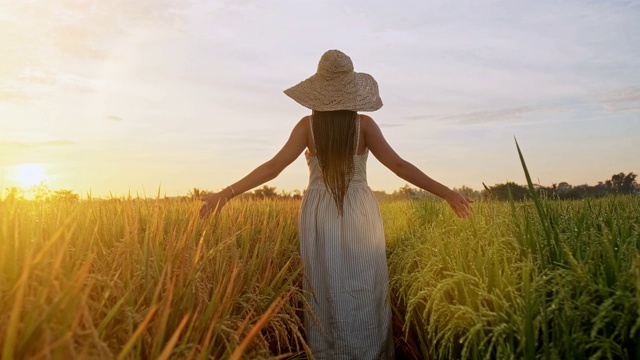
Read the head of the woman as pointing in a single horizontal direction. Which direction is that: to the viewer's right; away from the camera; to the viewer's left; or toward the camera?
away from the camera

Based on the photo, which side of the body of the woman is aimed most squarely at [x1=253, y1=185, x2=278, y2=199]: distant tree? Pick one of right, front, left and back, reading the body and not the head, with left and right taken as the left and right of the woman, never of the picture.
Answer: front

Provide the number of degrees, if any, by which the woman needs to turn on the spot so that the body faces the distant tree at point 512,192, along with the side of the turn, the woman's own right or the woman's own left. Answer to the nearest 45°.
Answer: approximately 45° to the woman's own right

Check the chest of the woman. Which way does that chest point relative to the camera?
away from the camera

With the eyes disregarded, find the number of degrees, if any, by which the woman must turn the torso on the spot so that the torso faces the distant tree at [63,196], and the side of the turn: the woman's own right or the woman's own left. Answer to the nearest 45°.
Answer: approximately 45° to the woman's own left
